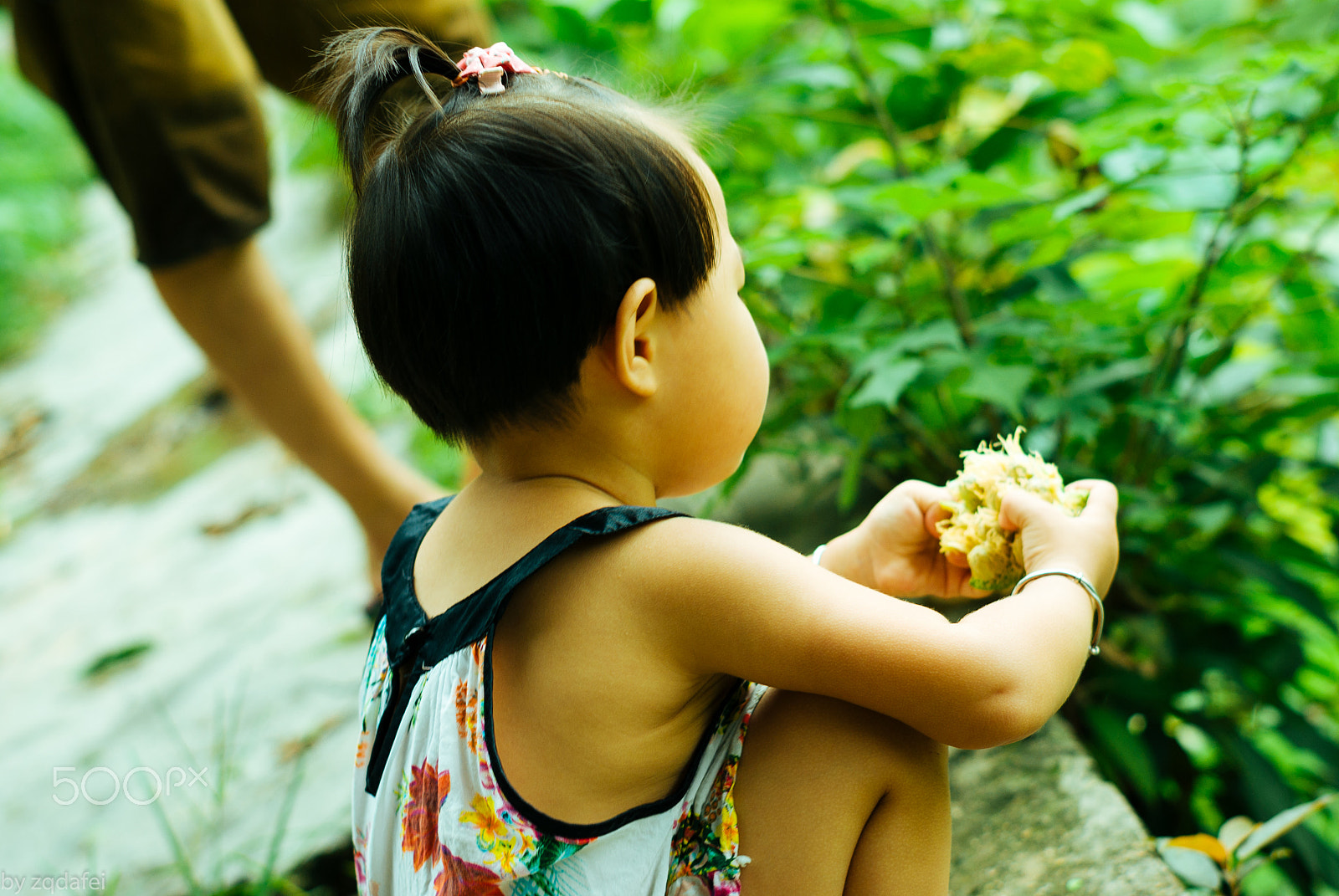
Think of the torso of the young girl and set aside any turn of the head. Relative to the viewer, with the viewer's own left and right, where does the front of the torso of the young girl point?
facing away from the viewer and to the right of the viewer

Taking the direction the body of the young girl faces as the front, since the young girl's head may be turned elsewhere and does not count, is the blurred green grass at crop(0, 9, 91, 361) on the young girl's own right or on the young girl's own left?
on the young girl's own left

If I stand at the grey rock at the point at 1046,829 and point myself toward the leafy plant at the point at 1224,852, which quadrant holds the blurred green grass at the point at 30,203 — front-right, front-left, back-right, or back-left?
back-left

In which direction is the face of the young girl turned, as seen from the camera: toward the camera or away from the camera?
away from the camera
